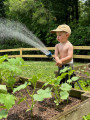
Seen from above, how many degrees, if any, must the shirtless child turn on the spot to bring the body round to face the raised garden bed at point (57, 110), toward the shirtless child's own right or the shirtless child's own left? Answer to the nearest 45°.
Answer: approximately 45° to the shirtless child's own left

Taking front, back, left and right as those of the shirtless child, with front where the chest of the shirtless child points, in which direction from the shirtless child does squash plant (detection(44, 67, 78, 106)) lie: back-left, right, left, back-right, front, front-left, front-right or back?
front-left

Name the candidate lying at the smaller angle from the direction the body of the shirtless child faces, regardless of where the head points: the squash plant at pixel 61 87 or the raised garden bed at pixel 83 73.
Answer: the squash plant

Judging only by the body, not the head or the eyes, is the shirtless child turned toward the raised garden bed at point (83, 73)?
no

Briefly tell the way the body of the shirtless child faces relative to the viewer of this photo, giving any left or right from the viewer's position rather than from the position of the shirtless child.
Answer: facing the viewer and to the left of the viewer
